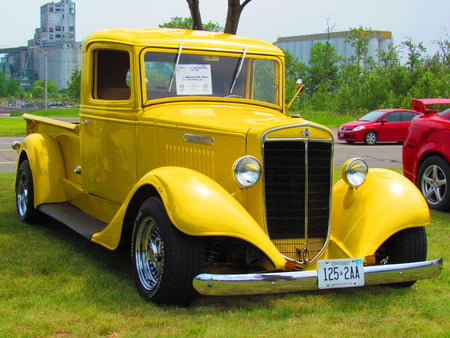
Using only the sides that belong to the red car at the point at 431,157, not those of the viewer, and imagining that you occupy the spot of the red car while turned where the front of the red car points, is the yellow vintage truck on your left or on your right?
on your right

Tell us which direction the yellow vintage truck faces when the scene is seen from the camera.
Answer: facing the viewer and to the right of the viewer

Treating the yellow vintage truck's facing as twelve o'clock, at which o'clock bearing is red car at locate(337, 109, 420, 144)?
The red car is roughly at 8 o'clock from the yellow vintage truck.

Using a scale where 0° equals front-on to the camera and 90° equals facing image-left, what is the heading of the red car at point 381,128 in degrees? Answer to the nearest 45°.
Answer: approximately 45°

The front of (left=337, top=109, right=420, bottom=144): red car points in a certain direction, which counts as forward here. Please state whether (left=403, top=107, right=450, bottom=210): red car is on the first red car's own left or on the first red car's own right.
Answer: on the first red car's own left

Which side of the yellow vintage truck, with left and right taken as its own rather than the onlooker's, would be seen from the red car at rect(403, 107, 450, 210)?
left

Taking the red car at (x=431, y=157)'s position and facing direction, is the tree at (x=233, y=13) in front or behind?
behind

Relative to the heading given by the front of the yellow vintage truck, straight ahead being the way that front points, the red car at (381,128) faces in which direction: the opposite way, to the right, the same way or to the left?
to the right
